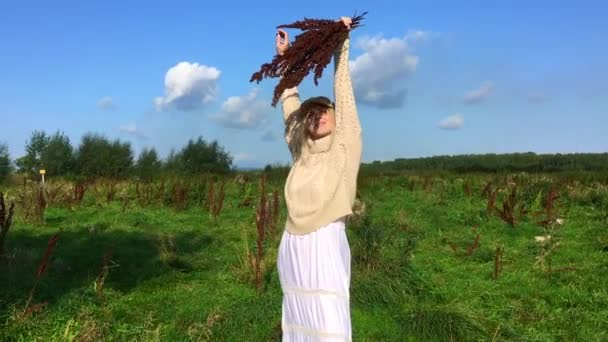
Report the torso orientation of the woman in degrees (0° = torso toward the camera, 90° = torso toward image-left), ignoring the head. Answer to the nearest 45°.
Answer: approximately 0°

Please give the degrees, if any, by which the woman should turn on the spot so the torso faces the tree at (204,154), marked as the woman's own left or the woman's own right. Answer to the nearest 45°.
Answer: approximately 180°

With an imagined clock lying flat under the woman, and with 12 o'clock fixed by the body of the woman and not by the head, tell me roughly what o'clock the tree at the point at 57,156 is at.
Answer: The tree is roughly at 5 o'clock from the woman.

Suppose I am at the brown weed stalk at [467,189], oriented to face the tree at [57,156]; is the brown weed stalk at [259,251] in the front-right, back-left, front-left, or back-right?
back-left

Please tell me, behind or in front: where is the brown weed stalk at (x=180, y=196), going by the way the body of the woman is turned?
behind

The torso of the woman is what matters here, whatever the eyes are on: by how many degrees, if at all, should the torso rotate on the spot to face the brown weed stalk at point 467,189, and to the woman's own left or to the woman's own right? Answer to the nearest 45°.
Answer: approximately 180°

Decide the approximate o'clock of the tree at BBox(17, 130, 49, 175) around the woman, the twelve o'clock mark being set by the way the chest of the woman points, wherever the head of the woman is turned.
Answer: The tree is roughly at 5 o'clock from the woman.

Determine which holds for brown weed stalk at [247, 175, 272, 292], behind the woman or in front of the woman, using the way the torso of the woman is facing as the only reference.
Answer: behind

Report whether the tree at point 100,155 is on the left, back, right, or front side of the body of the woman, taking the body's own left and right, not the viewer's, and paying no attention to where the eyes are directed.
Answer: back
